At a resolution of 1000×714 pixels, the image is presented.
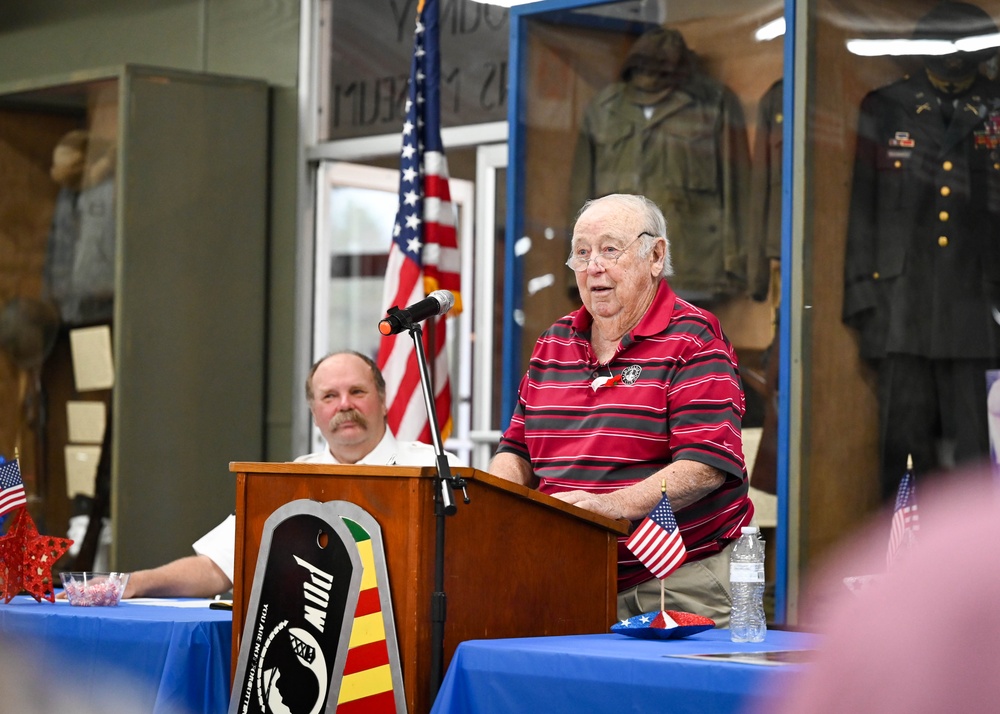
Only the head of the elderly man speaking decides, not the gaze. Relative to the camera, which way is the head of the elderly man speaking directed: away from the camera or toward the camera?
toward the camera

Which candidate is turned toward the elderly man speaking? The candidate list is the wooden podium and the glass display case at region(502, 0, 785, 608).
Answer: the glass display case

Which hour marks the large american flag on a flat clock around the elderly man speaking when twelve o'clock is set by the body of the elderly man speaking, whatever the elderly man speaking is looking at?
The large american flag is roughly at 4 o'clock from the elderly man speaking.

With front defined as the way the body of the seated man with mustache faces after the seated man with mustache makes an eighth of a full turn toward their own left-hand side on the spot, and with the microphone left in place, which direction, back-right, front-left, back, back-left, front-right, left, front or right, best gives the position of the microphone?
front

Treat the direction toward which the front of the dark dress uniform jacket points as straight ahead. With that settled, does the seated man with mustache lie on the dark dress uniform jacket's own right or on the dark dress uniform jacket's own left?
on the dark dress uniform jacket's own right

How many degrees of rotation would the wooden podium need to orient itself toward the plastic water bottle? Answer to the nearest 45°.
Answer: approximately 135° to its left

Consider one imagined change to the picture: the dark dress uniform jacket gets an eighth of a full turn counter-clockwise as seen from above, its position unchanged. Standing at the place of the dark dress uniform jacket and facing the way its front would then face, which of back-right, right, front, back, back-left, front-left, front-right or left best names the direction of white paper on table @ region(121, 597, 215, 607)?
right

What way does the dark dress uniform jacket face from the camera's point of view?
toward the camera

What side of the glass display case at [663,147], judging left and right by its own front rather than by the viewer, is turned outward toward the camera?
front

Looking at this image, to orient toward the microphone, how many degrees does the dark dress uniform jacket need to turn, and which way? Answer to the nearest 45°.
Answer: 0° — it already faces it

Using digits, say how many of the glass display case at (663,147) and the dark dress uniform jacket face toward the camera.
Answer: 2

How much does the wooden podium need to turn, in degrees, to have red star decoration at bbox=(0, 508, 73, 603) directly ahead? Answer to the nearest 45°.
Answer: approximately 90° to its right

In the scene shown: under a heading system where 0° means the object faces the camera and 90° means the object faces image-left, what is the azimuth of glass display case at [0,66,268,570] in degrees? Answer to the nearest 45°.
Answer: approximately 45°

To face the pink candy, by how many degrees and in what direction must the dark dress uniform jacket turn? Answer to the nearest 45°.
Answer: approximately 45° to its right
